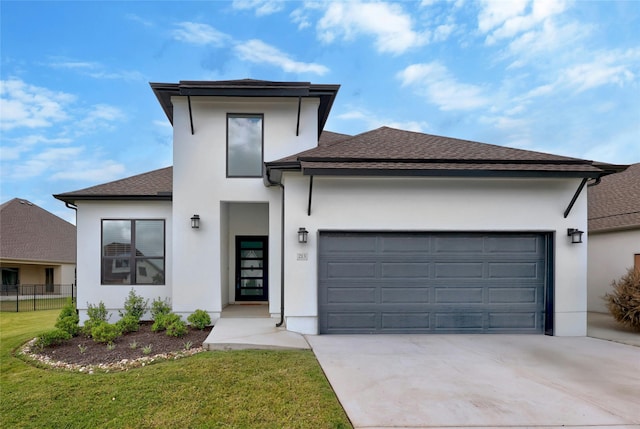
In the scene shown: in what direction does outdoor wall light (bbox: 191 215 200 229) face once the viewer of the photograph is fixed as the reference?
facing the viewer

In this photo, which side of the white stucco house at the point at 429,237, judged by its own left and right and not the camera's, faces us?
front

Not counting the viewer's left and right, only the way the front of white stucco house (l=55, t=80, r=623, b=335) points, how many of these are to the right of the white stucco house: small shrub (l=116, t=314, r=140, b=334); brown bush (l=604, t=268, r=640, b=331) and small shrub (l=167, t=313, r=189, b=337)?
2

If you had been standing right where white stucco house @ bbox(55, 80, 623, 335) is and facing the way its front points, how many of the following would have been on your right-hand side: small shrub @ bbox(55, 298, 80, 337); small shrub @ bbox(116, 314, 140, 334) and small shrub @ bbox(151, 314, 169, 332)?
3

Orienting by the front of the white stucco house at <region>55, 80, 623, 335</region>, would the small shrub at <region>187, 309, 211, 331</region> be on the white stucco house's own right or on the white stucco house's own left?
on the white stucco house's own right

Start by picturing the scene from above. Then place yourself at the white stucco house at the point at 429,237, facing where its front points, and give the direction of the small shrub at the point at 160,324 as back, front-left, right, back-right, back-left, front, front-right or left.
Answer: right

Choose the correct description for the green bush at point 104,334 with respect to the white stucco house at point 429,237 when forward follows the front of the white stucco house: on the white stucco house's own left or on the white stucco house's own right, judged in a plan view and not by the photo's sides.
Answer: on the white stucco house's own right

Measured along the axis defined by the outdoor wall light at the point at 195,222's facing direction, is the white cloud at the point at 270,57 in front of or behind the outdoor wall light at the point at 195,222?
behind

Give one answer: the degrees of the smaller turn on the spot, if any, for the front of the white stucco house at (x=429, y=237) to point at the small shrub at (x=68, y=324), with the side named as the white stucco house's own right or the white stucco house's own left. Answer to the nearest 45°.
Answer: approximately 90° to the white stucco house's own right
